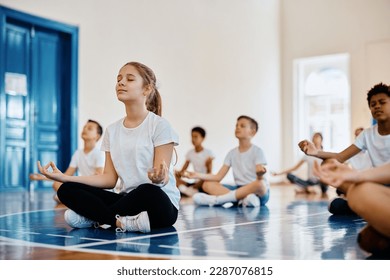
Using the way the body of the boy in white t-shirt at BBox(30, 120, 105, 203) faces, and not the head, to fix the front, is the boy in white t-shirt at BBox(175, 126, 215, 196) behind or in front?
behind

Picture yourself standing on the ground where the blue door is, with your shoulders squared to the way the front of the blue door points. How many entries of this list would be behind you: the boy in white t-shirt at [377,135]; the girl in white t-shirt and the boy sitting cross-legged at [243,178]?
0

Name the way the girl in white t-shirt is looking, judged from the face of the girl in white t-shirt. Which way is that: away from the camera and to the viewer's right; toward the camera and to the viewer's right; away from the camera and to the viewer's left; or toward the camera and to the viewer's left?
toward the camera and to the viewer's left

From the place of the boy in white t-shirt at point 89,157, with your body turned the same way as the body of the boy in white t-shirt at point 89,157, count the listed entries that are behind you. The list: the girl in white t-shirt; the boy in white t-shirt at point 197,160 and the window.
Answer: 2

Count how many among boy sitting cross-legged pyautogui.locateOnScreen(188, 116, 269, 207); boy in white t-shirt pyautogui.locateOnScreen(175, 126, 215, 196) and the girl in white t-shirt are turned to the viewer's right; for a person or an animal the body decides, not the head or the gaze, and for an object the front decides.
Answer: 0

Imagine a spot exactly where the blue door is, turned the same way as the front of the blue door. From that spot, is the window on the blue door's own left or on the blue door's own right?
on the blue door's own left

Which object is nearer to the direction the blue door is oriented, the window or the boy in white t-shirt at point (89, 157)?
the boy in white t-shirt

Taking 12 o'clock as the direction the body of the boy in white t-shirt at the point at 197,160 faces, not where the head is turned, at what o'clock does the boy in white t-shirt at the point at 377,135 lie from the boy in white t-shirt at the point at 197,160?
the boy in white t-shirt at the point at 377,135 is roughly at 10 o'clock from the boy in white t-shirt at the point at 197,160.

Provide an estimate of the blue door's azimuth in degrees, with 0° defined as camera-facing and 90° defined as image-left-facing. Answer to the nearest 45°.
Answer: approximately 315°

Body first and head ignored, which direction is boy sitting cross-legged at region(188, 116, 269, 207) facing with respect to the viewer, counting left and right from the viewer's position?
facing the viewer and to the left of the viewer

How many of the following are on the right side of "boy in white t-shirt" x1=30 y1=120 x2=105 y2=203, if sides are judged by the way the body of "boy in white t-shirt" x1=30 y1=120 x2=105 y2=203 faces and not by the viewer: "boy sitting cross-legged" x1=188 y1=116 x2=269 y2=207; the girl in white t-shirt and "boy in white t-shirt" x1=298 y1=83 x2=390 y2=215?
0

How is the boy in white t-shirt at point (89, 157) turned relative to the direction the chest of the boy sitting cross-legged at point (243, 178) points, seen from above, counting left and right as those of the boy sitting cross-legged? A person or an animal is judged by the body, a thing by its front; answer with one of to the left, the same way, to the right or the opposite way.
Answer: the same way

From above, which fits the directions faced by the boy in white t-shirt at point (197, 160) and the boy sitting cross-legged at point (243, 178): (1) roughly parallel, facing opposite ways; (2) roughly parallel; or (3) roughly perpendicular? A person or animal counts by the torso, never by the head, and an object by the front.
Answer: roughly parallel

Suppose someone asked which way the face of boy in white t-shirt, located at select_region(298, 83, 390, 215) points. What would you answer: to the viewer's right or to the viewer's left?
to the viewer's left

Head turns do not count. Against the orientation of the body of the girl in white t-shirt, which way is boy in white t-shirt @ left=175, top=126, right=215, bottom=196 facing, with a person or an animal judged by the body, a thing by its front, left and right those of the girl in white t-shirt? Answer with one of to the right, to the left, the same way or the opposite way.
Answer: the same way

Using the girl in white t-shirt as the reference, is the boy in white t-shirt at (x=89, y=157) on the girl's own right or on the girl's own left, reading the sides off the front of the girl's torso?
on the girl's own right

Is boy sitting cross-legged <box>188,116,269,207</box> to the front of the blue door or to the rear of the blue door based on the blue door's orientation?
to the front

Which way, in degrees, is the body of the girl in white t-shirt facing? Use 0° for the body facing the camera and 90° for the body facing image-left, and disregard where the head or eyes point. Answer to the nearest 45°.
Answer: approximately 45°
